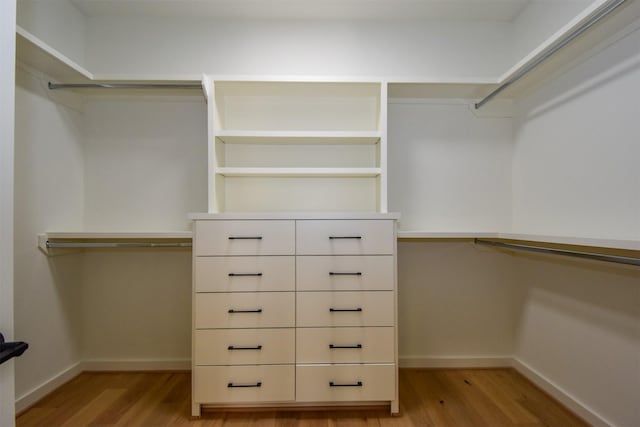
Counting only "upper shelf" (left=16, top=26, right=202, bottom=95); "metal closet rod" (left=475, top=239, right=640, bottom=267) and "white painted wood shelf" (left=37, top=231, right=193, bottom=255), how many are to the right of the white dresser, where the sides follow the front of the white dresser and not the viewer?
2

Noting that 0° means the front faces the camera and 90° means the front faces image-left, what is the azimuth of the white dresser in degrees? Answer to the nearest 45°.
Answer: approximately 0°

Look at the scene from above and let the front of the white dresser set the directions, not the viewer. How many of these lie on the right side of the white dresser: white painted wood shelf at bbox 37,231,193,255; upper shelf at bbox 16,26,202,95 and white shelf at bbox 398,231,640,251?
2

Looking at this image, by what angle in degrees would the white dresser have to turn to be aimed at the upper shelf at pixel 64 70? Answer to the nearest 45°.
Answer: approximately 90° to its right

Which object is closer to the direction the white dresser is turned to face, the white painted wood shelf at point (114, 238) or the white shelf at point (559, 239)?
the white shelf

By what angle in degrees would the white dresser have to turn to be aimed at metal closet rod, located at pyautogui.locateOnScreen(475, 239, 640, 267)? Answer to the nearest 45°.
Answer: approximately 90° to its left

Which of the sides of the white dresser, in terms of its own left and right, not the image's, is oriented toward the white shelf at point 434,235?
left

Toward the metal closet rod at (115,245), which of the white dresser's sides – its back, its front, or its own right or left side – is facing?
right

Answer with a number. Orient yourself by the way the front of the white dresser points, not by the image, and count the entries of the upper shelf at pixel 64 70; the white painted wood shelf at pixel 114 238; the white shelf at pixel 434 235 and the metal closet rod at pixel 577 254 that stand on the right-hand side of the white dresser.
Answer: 2
